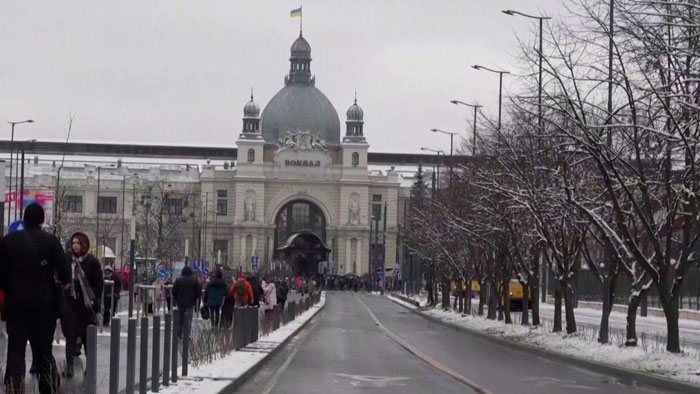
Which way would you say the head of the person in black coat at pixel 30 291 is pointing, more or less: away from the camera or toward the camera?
away from the camera

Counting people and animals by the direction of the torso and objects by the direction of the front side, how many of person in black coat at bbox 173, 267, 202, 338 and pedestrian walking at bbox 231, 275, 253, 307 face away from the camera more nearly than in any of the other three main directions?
2

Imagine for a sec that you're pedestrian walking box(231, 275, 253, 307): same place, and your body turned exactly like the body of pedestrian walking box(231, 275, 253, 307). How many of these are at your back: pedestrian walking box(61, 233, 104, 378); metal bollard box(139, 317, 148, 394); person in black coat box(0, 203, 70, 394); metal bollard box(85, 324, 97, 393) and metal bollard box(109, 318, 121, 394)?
5

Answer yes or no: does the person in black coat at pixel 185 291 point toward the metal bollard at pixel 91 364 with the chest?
no

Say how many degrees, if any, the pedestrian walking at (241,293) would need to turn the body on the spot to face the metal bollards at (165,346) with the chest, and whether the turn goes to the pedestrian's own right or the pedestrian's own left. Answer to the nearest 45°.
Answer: approximately 180°

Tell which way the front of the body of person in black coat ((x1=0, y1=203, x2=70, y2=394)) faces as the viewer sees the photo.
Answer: away from the camera

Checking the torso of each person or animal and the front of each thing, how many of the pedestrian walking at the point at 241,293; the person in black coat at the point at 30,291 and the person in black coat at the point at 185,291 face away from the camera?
3

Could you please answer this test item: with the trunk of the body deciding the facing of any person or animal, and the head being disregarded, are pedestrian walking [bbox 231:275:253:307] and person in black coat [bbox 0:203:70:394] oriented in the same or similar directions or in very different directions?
same or similar directions

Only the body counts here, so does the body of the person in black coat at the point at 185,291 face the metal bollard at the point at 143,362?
no

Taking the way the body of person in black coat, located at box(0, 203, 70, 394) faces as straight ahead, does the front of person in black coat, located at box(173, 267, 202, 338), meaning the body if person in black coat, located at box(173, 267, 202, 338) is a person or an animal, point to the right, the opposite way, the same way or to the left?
the same way

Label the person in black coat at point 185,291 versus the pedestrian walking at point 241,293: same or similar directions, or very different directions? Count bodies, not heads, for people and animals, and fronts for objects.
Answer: same or similar directions

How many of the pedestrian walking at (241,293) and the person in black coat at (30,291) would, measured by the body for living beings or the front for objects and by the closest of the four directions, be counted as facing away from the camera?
2

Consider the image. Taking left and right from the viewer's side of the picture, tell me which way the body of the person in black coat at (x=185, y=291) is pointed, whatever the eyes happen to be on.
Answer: facing away from the viewer

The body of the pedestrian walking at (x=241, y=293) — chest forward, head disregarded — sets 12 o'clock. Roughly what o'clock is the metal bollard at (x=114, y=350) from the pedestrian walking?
The metal bollard is roughly at 6 o'clock from the pedestrian walking.

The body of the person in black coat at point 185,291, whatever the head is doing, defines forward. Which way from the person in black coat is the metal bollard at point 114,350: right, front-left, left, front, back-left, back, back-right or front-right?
back

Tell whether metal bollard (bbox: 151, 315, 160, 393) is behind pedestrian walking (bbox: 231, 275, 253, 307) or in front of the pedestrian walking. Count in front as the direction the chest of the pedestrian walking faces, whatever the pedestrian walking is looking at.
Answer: behind

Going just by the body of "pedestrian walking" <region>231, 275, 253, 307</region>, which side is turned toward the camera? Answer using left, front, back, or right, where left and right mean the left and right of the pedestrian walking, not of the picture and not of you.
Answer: back
